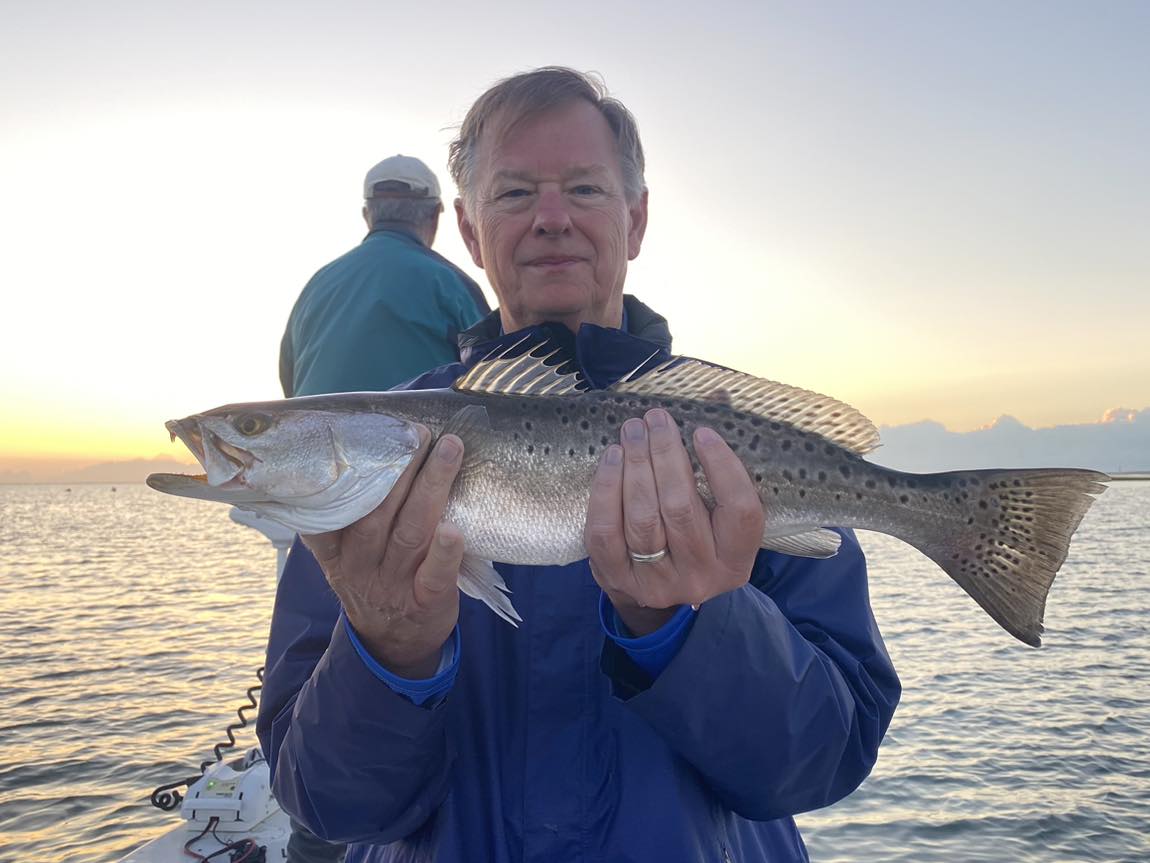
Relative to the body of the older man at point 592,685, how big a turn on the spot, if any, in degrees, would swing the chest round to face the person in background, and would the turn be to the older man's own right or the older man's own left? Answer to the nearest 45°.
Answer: approximately 135° to the older man's own right

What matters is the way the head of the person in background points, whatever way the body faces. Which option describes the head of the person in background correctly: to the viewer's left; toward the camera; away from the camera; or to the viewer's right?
away from the camera

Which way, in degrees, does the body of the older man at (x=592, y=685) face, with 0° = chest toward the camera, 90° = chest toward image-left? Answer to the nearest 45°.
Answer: approximately 0°
